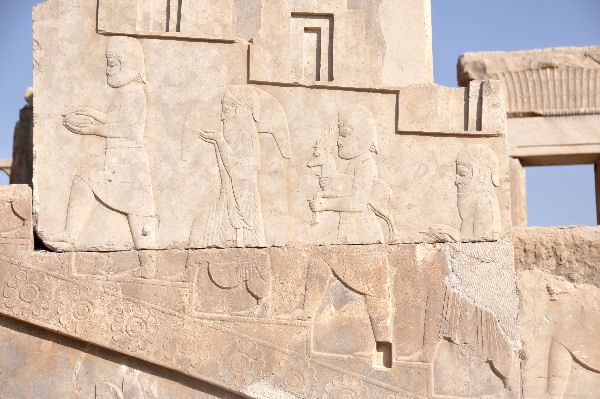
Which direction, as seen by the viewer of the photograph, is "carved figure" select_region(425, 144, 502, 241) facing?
facing to the left of the viewer

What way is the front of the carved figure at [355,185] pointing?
to the viewer's left

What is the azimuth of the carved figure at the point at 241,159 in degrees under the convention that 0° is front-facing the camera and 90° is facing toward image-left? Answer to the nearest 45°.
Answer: approximately 90°

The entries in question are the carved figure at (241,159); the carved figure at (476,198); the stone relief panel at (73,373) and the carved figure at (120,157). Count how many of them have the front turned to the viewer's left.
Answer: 3

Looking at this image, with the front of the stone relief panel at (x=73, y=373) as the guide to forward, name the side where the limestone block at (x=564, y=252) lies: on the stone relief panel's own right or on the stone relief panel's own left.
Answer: on the stone relief panel's own left

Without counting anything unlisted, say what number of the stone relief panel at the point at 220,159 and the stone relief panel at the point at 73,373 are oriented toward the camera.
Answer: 2

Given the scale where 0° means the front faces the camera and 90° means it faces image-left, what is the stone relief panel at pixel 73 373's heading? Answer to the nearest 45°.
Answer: approximately 0°

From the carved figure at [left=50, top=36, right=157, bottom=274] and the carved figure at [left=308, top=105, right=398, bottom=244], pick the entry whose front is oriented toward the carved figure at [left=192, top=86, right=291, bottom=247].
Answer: the carved figure at [left=308, top=105, right=398, bottom=244]

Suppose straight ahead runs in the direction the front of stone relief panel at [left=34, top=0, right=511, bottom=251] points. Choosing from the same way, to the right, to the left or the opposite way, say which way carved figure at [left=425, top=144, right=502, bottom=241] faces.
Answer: to the right

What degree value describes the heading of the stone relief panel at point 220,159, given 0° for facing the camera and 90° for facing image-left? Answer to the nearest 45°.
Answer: approximately 0°
